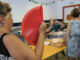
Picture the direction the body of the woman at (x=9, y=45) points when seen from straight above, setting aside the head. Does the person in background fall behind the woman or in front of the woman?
in front

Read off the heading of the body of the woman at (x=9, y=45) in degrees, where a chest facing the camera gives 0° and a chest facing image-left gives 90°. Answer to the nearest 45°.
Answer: approximately 225°
